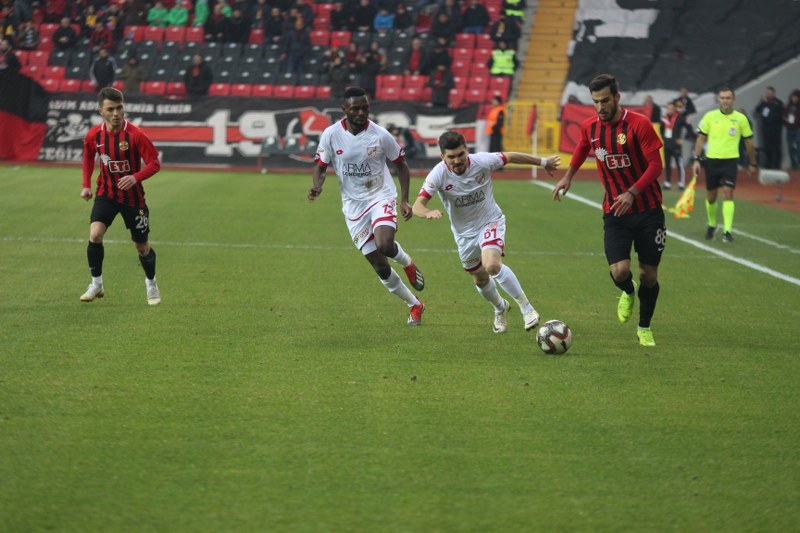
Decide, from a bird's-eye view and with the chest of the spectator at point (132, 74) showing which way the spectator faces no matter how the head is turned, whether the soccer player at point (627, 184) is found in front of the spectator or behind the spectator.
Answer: in front

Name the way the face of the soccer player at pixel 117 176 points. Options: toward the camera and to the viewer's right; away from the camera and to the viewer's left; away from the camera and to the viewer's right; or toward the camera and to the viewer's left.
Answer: toward the camera and to the viewer's right

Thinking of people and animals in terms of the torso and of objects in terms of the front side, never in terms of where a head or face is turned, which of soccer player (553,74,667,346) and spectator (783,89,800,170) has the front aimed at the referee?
the spectator

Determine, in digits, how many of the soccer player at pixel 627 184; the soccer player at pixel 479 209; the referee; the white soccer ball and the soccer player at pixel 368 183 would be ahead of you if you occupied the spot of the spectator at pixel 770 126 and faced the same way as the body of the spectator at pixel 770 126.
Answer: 5

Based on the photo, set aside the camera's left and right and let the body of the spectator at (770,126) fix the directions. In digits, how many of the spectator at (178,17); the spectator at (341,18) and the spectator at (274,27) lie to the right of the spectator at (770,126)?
3

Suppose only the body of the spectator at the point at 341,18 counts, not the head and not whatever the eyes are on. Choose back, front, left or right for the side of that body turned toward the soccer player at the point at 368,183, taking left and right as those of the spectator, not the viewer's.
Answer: front

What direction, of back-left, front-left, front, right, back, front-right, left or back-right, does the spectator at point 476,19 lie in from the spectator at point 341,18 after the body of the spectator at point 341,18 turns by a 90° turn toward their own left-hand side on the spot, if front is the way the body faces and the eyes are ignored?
front

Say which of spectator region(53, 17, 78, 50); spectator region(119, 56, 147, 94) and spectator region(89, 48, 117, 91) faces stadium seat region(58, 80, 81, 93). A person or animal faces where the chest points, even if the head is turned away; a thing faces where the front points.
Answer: spectator region(53, 17, 78, 50)

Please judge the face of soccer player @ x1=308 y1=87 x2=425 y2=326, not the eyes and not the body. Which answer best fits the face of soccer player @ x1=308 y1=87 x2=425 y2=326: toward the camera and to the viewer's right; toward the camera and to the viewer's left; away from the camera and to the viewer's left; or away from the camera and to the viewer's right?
toward the camera and to the viewer's right

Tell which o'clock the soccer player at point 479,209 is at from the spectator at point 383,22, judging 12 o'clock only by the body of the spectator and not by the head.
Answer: The soccer player is roughly at 12 o'clock from the spectator.
